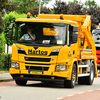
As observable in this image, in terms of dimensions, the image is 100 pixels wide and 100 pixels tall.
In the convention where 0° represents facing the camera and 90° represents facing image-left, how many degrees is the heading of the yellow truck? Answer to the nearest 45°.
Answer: approximately 45°
